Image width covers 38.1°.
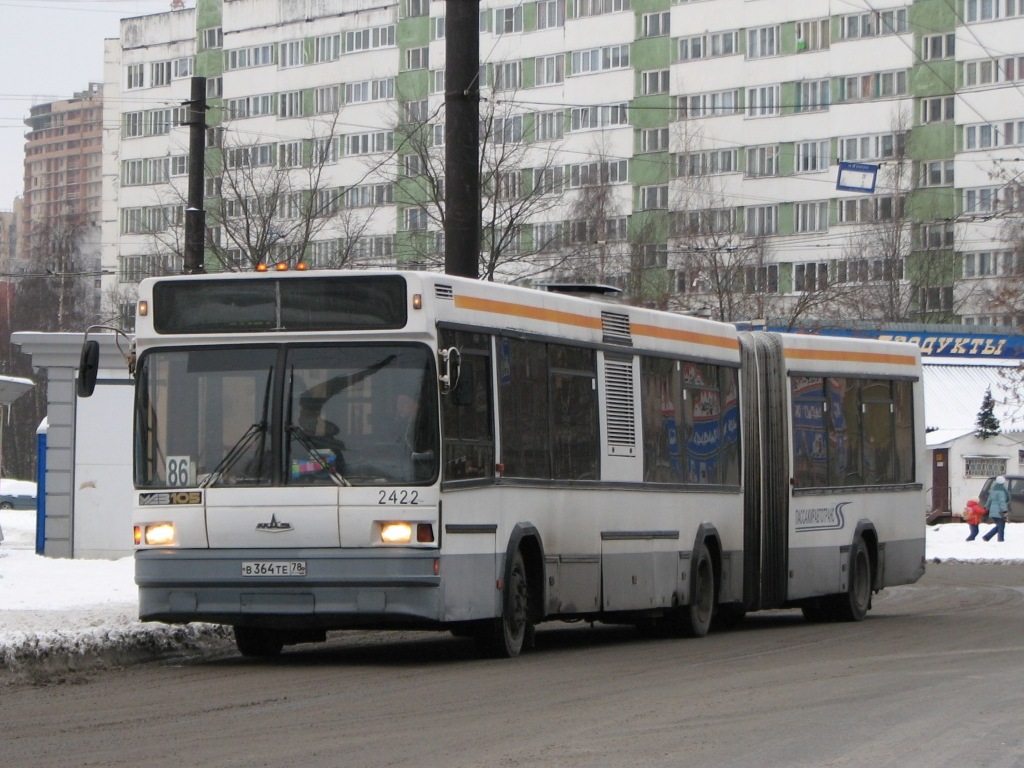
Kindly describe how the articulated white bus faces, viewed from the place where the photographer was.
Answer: facing the viewer and to the left of the viewer

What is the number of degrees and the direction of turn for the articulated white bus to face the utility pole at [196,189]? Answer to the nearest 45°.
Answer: approximately 135° to its right

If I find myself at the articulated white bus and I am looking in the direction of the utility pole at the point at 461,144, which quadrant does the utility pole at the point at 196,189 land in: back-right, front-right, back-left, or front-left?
front-left

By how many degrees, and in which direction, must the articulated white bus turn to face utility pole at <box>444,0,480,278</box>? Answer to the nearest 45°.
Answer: approximately 135° to its right

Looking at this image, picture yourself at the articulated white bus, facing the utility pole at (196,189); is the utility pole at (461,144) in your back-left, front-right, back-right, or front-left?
front-right
